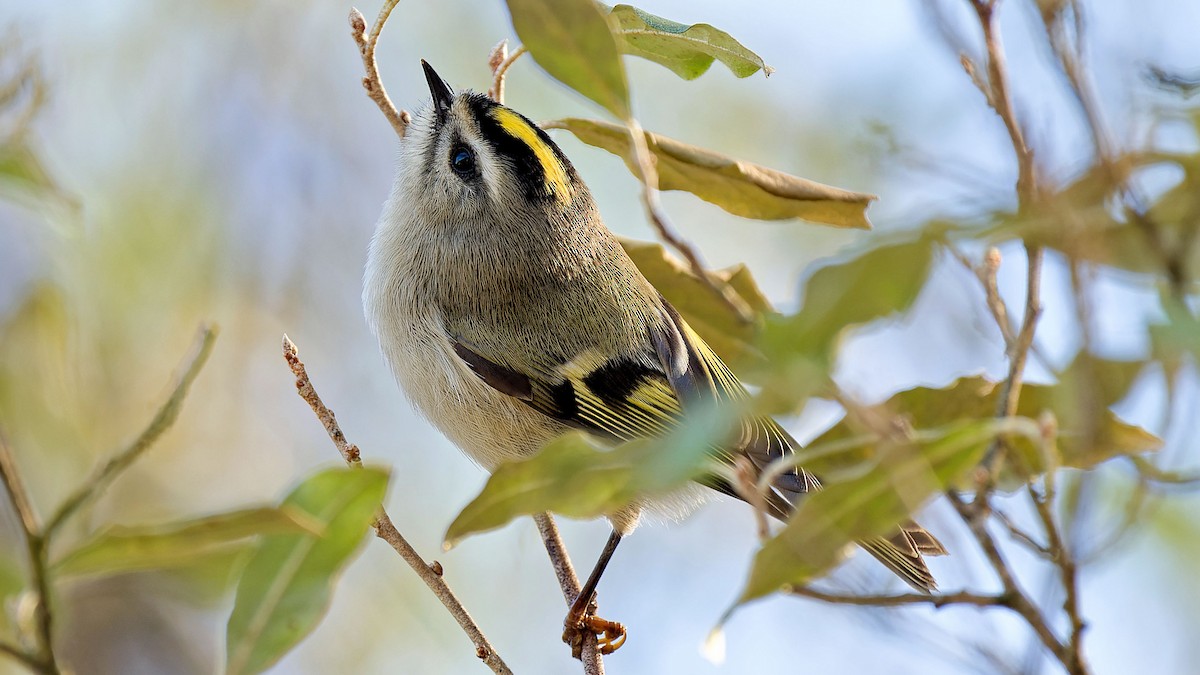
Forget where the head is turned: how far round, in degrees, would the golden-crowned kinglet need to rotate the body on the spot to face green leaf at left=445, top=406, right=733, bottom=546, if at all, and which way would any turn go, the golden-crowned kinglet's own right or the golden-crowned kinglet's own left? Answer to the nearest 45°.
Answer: approximately 90° to the golden-crowned kinglet's own left

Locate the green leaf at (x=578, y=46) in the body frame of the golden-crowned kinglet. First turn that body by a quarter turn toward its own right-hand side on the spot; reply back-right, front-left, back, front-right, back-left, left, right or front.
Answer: back

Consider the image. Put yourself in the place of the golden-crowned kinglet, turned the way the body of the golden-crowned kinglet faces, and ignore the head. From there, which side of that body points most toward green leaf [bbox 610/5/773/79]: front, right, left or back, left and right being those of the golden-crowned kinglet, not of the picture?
left

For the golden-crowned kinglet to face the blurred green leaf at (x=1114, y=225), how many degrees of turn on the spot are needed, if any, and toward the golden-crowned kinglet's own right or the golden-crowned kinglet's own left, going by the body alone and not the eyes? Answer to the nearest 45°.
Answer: approximately 90° to the golden-crowned kinglet's own left

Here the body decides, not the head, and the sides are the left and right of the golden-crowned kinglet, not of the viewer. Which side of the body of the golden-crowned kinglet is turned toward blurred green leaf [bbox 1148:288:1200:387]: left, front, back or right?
back

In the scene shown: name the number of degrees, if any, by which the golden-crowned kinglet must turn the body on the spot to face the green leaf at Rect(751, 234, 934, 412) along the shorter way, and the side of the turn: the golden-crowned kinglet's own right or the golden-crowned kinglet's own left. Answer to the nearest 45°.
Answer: approximately 90° to the golden-crowned kinglet's own left

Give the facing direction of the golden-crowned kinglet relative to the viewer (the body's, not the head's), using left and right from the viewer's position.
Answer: facing to the left of the viewer
